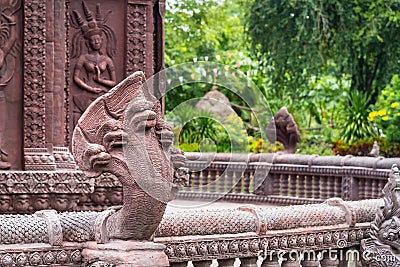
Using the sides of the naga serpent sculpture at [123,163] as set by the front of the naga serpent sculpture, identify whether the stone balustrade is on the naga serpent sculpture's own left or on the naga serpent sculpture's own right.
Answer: on the naga serpent sculpture's own left

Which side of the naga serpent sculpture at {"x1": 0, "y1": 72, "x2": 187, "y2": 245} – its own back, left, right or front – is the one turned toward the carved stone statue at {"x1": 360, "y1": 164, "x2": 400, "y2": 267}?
left

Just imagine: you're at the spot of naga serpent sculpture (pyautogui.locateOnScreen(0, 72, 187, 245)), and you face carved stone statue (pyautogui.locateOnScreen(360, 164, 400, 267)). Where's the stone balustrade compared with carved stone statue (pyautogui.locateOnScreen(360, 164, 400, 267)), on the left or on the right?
left

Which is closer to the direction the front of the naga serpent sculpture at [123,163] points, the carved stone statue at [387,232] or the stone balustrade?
the carved stone statue

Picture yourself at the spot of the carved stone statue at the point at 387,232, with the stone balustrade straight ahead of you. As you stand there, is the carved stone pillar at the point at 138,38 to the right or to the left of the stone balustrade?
left
